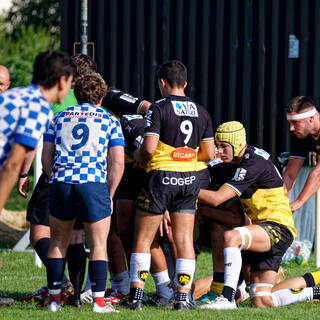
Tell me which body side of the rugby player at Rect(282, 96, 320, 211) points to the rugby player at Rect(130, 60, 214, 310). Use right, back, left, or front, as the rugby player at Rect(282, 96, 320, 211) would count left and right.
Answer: front

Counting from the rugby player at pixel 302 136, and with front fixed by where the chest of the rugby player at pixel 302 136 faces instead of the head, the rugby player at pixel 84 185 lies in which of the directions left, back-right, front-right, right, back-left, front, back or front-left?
front

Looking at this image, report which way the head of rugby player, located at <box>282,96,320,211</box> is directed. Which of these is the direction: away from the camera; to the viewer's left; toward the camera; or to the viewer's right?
to the viewer's left

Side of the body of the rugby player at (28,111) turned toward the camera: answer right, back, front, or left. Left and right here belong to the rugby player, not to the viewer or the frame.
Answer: right

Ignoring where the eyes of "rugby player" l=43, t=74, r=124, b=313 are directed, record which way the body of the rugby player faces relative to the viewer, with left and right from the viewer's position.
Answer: facing away from the viewer

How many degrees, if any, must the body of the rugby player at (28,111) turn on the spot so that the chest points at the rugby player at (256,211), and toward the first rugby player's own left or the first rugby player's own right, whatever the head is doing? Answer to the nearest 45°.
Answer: approximately 45° to the first rugby player's own left

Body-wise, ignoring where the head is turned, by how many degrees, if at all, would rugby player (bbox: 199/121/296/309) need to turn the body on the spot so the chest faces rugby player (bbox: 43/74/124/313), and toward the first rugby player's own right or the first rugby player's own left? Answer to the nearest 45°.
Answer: approximately 45° to the first rugby player's own left

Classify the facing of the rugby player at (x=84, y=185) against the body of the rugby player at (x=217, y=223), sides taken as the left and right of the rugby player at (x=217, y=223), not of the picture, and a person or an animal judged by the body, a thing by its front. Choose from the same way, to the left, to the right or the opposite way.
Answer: to the right

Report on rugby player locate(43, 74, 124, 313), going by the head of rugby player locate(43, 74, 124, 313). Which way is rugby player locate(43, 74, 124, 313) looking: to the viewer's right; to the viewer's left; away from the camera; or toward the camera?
away from the camera

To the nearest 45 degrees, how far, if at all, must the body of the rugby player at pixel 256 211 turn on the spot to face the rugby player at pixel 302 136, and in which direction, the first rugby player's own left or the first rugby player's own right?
approximately 135° to the first rugby player's own right

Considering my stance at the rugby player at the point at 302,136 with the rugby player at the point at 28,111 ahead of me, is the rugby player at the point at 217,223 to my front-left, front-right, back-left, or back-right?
front-right

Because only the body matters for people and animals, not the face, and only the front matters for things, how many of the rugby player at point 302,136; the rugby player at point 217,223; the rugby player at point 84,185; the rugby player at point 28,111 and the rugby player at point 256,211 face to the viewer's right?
1

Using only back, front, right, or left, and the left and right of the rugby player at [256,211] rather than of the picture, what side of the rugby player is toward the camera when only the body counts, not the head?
left

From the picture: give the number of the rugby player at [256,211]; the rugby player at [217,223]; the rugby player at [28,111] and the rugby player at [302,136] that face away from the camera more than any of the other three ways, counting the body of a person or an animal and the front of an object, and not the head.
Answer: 0

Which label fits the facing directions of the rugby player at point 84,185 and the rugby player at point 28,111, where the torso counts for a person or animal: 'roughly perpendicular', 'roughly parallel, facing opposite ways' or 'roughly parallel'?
roughly perpendicular

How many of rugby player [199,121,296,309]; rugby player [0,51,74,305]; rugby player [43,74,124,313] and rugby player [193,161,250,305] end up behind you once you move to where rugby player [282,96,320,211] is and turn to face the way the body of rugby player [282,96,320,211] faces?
0

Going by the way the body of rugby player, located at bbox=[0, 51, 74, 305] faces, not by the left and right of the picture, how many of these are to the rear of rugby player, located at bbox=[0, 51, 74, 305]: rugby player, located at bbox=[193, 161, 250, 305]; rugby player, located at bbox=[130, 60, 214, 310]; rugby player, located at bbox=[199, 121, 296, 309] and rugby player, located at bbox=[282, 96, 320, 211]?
0
